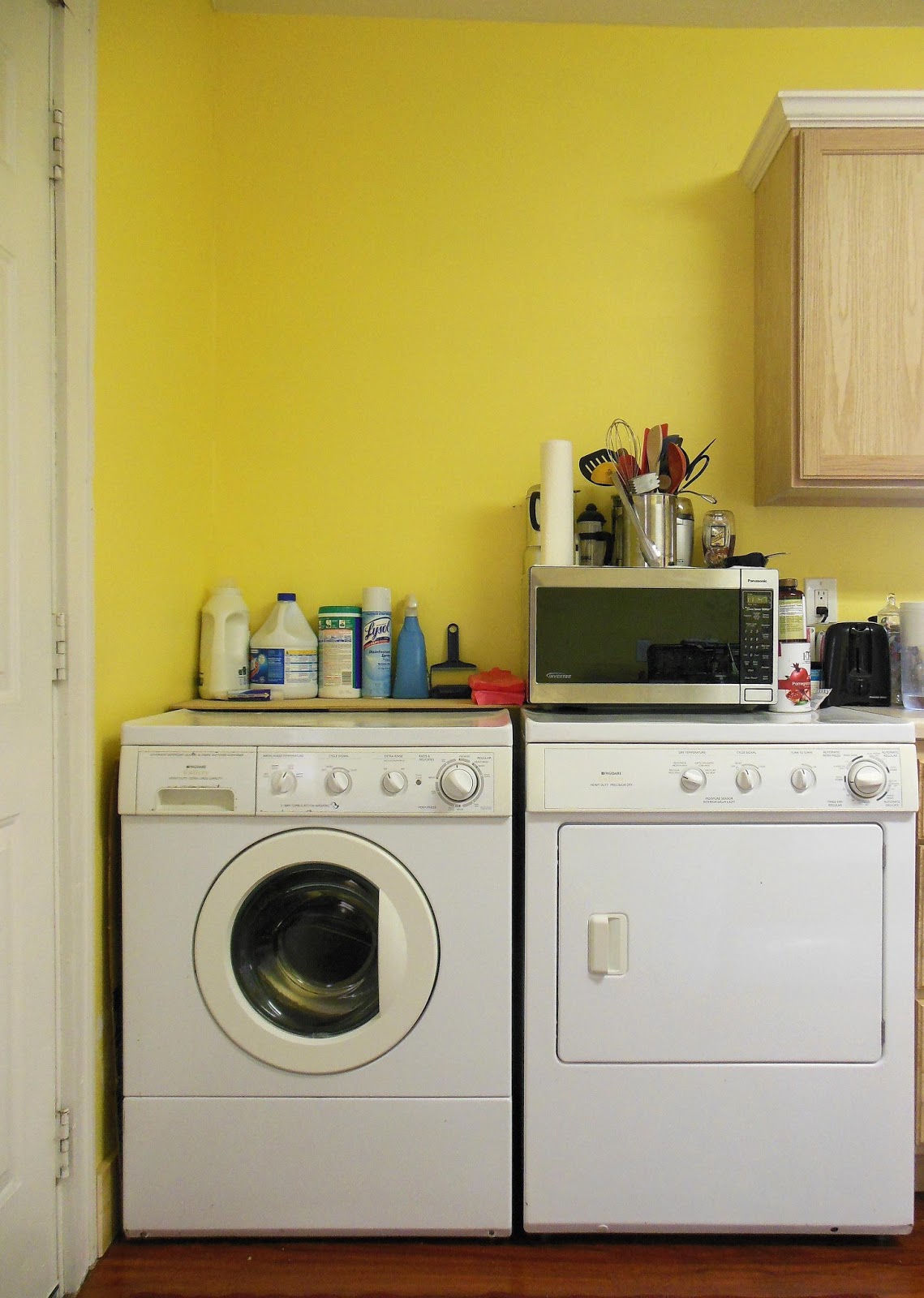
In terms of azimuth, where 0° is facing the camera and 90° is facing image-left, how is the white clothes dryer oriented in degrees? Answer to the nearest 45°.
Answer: approximately 0°

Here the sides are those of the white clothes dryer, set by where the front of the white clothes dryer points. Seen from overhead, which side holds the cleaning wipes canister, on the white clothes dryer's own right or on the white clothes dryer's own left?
on the white clothes dryer's own right

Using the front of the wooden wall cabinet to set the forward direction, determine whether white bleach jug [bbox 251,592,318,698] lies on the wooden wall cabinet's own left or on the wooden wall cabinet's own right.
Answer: on the wooden wall cabinet's own right

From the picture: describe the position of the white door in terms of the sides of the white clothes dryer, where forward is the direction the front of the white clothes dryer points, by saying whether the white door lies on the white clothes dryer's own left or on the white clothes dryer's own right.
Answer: on the white clothes dryer's own right
